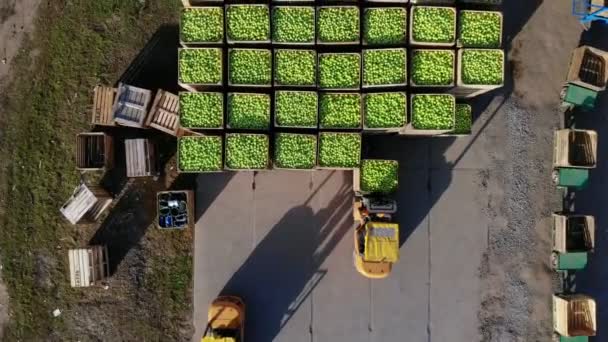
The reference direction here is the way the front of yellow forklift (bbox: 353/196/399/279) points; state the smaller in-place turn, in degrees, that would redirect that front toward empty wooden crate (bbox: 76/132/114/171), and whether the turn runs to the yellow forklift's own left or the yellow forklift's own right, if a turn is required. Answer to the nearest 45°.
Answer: approximately 90° to the yellow forklift's own left

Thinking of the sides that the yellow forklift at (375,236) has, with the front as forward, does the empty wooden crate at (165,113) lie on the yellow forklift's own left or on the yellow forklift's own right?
on the yellow forklift's own left

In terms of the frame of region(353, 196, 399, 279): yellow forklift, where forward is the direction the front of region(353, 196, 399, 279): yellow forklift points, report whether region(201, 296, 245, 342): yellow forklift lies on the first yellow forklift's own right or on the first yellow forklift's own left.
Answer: on the first yellow forklift's own left

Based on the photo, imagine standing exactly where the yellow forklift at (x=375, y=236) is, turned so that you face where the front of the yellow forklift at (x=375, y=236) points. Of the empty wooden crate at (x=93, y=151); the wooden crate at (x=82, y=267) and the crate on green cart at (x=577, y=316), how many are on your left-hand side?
2

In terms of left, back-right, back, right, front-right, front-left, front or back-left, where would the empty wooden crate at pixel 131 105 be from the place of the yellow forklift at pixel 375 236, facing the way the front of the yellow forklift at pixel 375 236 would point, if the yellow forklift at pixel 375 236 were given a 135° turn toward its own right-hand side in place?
back-right

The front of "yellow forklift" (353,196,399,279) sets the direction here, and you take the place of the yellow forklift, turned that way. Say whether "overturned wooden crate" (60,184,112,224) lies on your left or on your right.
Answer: on your left

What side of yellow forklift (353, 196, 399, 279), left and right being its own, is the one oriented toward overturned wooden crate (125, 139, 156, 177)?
left

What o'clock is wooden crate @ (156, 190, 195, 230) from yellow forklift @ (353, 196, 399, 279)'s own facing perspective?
The wooden crate is roughly at 9 o'clock from the yellow forklift.

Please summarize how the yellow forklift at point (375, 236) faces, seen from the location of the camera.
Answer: facing away from the viewer

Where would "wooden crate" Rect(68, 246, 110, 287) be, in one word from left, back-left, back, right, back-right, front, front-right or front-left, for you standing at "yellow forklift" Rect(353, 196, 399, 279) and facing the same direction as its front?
left

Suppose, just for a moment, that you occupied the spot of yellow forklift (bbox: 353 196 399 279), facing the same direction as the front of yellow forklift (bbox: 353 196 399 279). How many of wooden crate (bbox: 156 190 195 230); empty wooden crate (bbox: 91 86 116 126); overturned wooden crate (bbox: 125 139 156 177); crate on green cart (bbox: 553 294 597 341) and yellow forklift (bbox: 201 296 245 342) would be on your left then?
4
